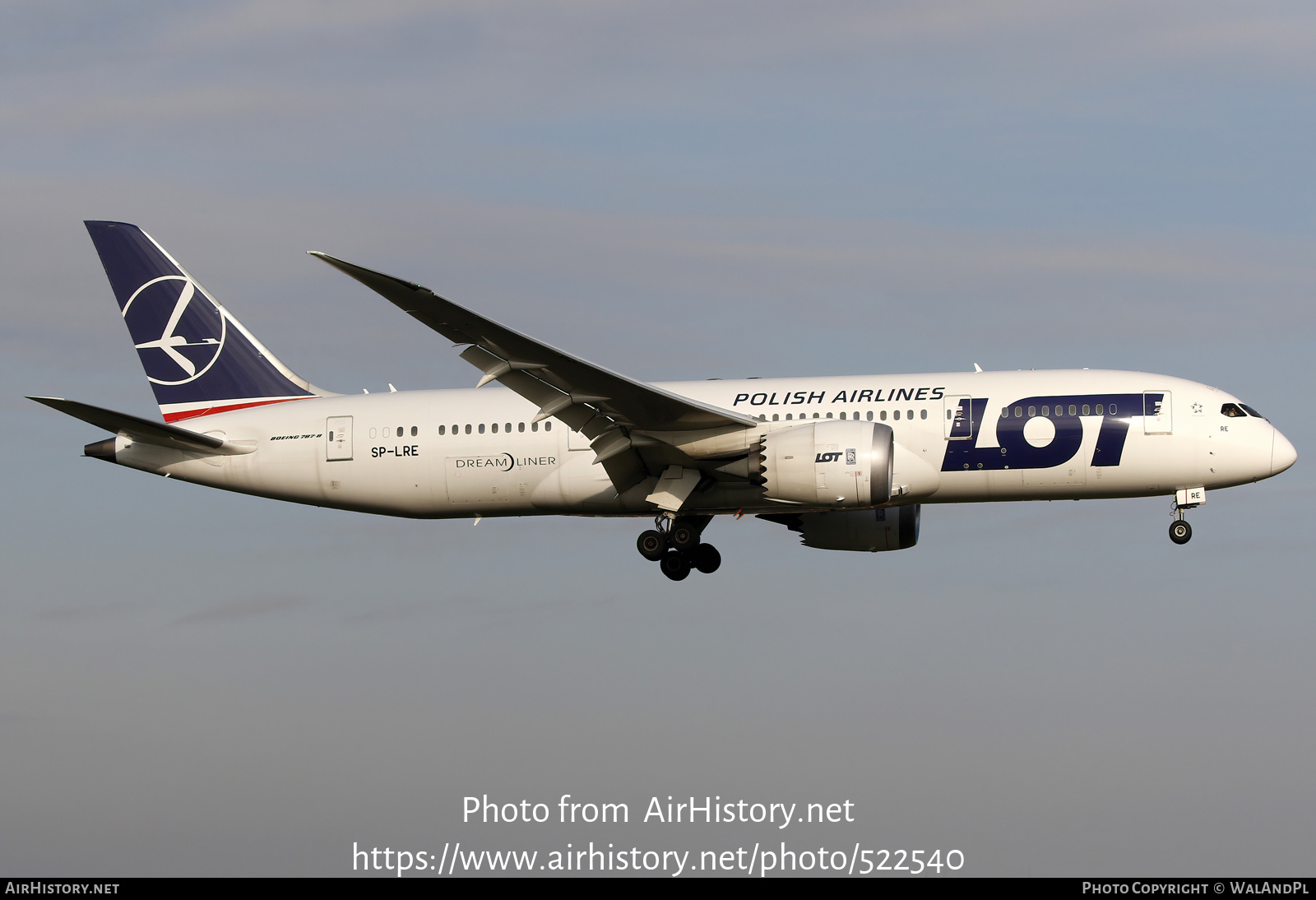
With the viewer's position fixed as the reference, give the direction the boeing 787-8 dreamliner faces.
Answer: facing to the right of the viewer
